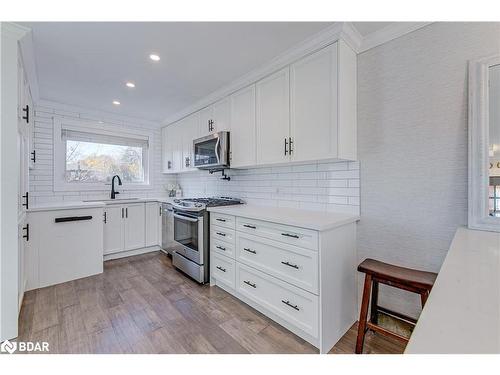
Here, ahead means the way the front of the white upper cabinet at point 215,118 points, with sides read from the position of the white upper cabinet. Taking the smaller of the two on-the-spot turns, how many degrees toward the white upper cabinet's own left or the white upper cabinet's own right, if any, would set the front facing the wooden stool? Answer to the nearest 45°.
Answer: approximately 90° to the white upper cabinet's own left

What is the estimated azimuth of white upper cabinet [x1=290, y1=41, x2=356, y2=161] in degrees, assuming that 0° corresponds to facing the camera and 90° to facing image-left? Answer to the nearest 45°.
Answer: approximately 45°

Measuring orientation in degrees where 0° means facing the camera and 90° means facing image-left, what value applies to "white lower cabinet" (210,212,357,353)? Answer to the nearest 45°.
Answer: approximately 45°

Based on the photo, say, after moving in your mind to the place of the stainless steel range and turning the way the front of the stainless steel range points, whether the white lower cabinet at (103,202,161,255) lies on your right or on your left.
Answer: on your right

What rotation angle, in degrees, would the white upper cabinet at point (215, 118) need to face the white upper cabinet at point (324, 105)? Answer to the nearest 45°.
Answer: approximately 90° to its left

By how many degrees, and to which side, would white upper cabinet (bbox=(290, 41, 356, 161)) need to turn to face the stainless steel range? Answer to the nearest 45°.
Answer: approximately 45° to its right

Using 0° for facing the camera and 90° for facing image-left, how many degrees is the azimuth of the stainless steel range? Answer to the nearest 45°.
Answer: approximately 45°

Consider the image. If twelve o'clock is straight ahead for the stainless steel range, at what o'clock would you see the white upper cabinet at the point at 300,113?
The white upper cabinet is roughly at 9 o'clock from the stainless steel range.

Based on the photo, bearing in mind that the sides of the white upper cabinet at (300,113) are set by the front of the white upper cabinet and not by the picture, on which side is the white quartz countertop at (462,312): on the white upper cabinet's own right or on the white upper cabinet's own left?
on the white upper cabinet's own left

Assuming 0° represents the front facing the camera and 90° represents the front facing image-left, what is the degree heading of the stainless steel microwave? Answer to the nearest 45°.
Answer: approximately 45°

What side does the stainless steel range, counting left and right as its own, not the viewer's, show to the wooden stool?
left
